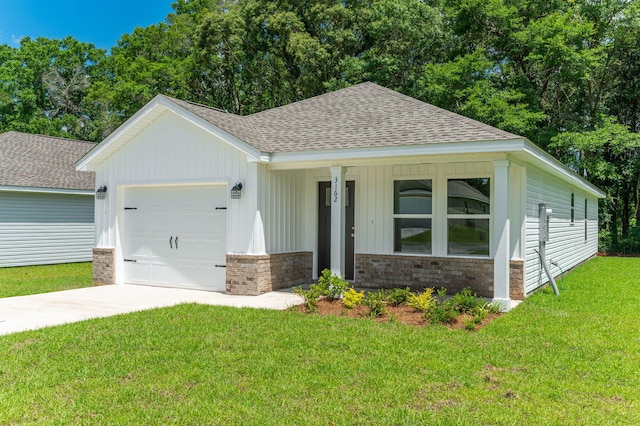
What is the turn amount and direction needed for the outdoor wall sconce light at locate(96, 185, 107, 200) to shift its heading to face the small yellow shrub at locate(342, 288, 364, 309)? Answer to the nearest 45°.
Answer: approximately 90° to its left

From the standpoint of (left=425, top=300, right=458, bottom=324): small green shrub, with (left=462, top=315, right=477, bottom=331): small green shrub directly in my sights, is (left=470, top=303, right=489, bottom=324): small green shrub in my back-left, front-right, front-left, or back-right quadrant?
front-left

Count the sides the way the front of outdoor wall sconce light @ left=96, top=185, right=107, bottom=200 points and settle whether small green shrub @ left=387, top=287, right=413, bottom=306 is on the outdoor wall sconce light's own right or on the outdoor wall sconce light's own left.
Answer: on the outdoor wall sconce light's own left

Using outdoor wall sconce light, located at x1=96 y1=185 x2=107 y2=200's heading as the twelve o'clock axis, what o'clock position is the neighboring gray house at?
The neighboring gray house is roughly at 4 o'clock from the outdoor wall sconce light.

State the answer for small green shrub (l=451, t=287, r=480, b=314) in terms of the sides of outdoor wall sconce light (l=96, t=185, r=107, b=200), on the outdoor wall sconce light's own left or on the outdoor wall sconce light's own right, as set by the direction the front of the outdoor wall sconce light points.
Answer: on the outdoor wall sconce light's own left

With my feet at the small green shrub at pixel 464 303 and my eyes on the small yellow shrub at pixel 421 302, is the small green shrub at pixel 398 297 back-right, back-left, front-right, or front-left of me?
front-right

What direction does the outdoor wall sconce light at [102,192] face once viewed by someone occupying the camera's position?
facing the viewer and to the left of the viewer

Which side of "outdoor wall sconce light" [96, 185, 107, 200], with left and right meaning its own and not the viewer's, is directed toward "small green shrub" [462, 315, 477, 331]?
left

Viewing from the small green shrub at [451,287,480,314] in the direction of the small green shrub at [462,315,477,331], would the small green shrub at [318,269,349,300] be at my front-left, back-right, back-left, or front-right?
back-right

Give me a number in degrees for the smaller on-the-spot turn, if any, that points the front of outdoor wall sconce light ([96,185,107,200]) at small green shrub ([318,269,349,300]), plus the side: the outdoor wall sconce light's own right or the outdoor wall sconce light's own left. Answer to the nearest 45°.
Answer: approximately 90° to the outdoor wall sconce light's own left

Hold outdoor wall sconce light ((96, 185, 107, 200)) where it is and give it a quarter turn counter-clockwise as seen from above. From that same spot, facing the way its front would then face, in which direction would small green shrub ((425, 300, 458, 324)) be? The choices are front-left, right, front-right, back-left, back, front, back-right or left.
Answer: front

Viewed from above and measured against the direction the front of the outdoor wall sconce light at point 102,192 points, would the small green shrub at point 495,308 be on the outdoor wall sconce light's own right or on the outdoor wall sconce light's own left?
on the outdoor wall sconce light's own left

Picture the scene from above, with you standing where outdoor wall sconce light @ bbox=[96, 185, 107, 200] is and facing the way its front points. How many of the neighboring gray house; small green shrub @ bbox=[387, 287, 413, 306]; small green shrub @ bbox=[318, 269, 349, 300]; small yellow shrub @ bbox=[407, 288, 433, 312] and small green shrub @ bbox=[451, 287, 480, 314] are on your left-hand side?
4

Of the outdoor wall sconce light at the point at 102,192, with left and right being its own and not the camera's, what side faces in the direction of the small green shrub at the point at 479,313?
left
